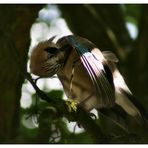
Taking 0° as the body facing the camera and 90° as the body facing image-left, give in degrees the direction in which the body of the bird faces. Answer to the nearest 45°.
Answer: approximately 90°
